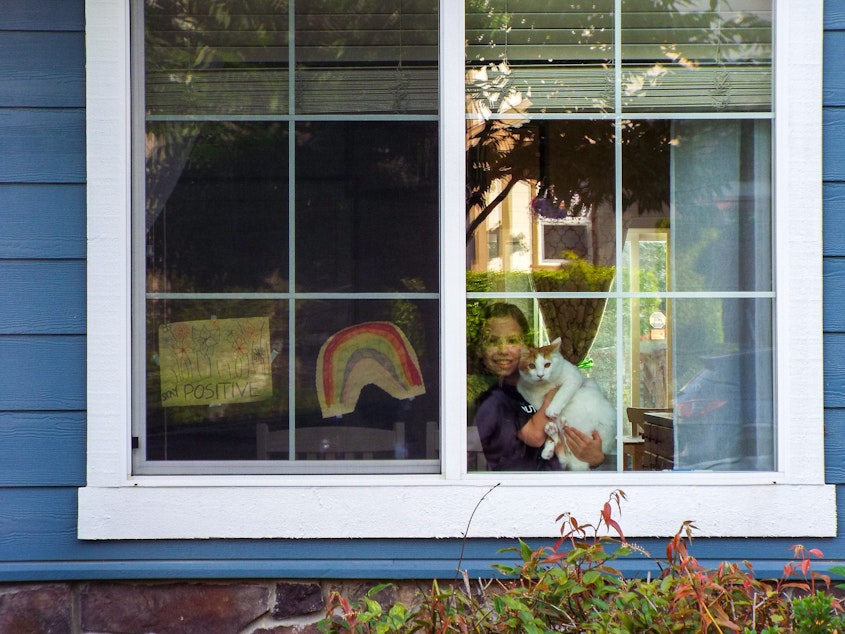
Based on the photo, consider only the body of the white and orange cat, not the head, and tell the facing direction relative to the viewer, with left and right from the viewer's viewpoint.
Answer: facing the viewer and to the left of the viewer

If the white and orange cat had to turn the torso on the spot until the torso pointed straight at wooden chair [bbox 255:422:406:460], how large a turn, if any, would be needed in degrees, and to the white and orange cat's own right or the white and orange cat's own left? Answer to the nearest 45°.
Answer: approximately 45° to the white and orange cat's own right
